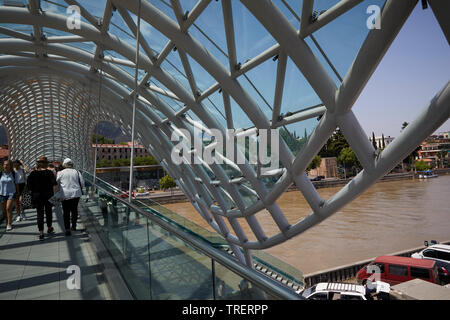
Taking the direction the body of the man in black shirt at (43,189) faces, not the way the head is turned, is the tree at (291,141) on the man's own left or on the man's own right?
on the man's own right

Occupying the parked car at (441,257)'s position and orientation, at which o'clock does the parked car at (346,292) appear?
the parked car at (346,292) is roughly at 10 o'clock from the parked car at (441,257).

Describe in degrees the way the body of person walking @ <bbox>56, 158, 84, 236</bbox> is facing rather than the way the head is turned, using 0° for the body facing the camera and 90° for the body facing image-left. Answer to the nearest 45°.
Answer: approximately 180°

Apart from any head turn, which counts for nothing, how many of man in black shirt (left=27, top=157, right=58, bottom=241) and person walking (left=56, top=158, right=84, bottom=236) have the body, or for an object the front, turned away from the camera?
2

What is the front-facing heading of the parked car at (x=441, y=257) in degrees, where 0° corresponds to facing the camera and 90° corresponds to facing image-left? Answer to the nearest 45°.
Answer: approximately 90°

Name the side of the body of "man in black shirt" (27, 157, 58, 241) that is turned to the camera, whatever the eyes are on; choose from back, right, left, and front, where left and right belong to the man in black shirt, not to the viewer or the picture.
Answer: back

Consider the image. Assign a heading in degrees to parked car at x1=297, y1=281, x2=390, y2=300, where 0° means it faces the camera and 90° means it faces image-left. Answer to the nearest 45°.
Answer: approximately 90°

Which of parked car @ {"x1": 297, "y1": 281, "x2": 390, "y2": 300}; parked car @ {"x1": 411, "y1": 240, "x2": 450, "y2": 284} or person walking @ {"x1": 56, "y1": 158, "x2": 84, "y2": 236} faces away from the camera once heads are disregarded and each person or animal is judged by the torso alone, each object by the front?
the person walking
